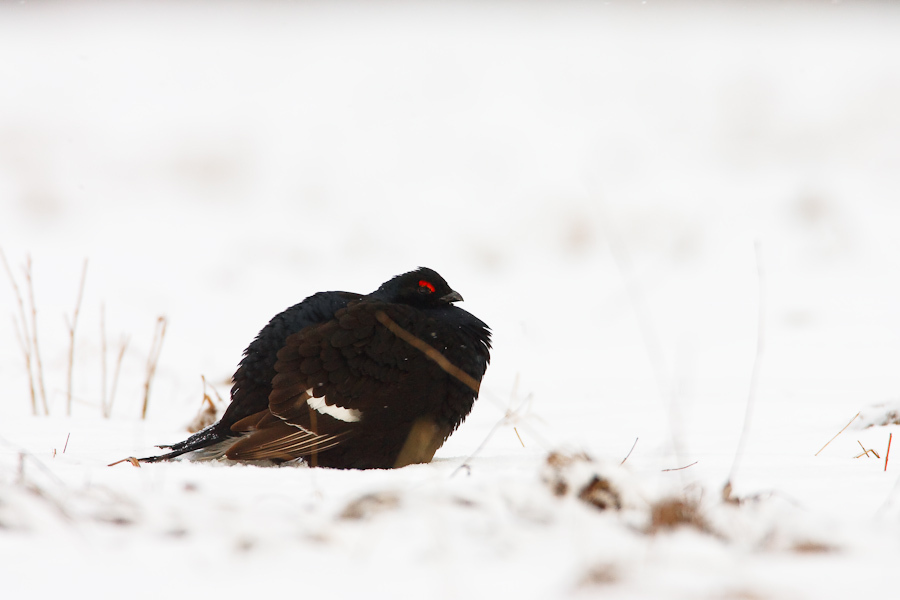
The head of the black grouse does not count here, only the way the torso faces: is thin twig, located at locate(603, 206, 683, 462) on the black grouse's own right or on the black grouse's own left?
on the black grouse's own left

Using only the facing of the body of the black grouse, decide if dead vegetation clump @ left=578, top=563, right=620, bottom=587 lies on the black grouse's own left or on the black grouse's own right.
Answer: on the black grouse's own right

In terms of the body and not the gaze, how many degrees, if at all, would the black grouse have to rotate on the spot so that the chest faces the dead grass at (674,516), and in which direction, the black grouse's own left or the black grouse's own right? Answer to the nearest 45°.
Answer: approximately 90° to the black grouse's own right

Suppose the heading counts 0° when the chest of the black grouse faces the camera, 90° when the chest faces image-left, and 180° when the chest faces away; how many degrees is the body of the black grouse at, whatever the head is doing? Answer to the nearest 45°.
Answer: approximately 270°

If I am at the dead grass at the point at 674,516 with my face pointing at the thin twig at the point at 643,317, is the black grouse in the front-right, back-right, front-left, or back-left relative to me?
front-left

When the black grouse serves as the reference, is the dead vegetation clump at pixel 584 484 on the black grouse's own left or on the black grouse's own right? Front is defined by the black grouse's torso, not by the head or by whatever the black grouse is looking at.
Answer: on the black grouse's own right
